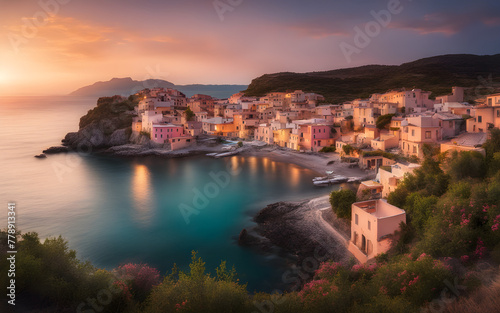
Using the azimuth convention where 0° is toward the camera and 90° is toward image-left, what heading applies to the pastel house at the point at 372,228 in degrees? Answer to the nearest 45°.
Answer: approximately 45°

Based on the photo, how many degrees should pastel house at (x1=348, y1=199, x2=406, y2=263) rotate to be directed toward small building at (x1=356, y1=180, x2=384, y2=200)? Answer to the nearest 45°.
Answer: approximately 135° to its right

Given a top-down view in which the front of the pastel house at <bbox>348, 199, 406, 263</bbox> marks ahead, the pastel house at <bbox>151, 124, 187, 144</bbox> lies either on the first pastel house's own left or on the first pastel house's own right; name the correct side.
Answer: on the first pastel house's own right

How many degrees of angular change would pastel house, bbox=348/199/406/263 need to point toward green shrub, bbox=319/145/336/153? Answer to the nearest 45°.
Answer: approximately 135° to its right

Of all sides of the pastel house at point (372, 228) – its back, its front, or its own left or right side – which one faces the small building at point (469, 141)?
back

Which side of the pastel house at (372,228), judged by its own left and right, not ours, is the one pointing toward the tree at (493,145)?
back

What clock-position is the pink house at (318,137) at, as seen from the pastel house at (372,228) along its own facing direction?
The pink house is roughly at 4 o'clock from the pastel house.

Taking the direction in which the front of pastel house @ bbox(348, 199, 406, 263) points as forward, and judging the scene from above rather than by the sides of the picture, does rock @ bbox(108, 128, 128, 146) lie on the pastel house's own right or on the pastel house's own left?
on the pastel house's own right

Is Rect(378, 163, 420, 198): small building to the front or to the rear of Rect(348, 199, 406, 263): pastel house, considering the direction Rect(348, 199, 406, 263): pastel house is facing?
to the rear
